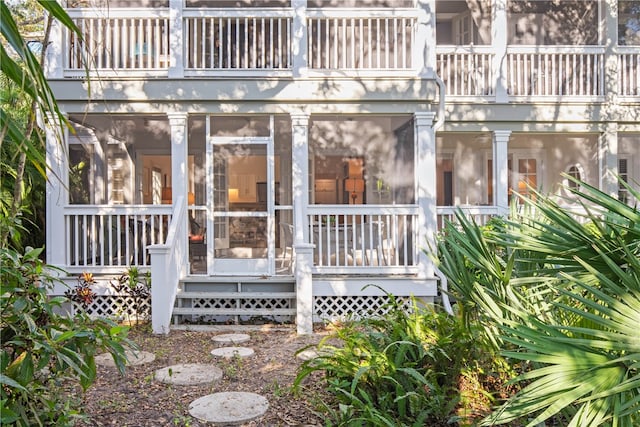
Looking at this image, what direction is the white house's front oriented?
toward the camera

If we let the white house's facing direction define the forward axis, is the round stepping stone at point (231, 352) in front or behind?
in front

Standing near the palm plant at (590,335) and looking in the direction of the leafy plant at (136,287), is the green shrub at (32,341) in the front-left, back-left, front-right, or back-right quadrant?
front-left

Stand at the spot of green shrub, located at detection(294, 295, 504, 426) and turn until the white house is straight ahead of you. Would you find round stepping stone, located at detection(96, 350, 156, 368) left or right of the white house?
left

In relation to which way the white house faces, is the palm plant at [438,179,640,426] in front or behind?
in front

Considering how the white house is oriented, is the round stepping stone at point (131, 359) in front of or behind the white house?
in front

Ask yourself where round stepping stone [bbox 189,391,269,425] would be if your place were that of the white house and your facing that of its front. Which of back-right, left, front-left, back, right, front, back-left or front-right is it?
front

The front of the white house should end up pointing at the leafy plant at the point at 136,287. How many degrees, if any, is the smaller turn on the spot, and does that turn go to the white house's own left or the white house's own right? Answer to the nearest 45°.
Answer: approximately 45° to the white house's own right

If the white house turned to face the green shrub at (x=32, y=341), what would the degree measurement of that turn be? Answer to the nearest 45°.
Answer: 0° — it already faces it

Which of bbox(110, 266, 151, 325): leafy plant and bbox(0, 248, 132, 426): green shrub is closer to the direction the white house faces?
the green shrub
